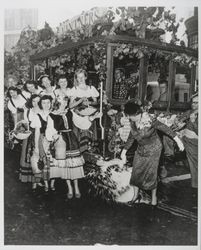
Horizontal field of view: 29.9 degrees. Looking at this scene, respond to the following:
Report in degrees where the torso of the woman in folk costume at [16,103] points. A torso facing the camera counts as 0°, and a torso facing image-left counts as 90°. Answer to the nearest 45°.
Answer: approximately 0°

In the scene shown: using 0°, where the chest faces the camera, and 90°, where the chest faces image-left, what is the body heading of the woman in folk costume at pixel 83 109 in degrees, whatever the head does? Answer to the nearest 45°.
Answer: approximately 0°

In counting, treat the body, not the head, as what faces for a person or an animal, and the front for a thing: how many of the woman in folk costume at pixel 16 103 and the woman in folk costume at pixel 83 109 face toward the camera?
2

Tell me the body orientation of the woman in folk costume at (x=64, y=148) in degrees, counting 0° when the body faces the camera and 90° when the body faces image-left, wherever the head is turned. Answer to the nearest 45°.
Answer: approximately 315°
